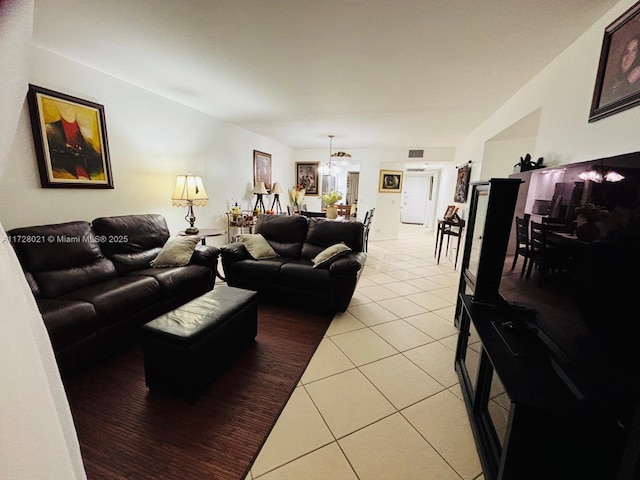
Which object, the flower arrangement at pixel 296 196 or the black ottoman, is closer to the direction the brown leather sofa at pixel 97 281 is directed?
the black ottoman

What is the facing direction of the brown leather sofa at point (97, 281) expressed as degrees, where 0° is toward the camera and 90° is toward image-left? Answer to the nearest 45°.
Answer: approximately 315°

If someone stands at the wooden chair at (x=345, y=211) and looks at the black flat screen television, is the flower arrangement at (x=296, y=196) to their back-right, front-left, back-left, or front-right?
back-right

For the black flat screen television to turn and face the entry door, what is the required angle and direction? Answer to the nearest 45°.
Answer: approximately 90° to its right

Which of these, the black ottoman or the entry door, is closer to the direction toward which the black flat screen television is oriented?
the black ottoman

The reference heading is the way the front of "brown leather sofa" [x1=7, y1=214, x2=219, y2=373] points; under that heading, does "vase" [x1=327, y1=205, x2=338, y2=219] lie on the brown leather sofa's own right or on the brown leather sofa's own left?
on the brown leather sofa's own left

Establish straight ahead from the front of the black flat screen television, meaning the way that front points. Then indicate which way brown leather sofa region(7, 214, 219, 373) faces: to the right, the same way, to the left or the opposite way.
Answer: the opposite way

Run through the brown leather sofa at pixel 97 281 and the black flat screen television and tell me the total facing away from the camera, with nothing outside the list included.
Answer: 0

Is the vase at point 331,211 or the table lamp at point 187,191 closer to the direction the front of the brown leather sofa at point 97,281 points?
the vase

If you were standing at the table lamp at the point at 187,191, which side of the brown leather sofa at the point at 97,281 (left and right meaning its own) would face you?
left

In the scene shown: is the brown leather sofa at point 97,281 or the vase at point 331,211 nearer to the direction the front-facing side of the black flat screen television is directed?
the brown leather sofa

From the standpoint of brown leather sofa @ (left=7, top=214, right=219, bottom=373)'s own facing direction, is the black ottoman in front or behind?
in front

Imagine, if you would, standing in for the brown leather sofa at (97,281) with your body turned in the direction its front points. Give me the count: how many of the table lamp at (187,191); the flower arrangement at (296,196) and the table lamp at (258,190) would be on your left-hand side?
3

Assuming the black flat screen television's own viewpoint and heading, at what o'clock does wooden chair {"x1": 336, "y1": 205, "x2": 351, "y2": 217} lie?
The wooden chair is roughly at 3 o'clock from the black flat screen television.

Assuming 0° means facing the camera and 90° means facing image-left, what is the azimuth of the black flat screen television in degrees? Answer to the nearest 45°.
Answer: approximately 45°

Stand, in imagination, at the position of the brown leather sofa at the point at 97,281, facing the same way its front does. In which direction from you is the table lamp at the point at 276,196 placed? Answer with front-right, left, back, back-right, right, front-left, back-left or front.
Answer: left

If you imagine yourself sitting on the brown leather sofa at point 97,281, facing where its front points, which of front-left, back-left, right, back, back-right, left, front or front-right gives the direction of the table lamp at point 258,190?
left

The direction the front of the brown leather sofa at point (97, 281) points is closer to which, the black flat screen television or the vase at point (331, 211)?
the black flat screen television
